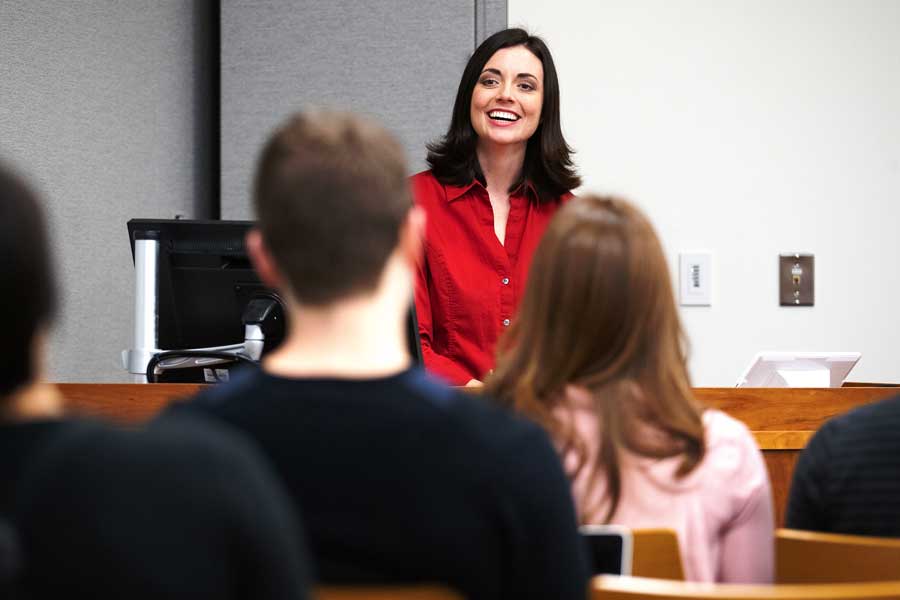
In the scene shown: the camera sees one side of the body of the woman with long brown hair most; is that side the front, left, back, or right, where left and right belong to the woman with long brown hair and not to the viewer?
back

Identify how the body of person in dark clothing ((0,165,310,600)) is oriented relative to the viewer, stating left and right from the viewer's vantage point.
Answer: facing away from the viewer

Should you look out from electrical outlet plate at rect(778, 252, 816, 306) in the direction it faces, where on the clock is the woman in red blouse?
The woman in red blouse is roughly at 1 o'clock from the electrical outlet plate.

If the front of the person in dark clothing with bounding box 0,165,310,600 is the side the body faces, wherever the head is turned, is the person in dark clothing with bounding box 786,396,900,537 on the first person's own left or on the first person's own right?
on the first person's own right

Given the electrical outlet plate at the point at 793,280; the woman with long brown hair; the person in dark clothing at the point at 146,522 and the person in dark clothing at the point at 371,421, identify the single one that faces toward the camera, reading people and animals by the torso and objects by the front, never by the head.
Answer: the electrical outlet plate

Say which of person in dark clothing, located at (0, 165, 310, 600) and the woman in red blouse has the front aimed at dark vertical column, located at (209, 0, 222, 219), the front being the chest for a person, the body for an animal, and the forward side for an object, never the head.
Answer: the person in dark clothing

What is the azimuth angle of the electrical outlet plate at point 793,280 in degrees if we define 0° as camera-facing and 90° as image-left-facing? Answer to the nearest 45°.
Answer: approximately 0°

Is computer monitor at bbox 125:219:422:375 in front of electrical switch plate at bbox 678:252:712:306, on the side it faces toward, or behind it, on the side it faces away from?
in front

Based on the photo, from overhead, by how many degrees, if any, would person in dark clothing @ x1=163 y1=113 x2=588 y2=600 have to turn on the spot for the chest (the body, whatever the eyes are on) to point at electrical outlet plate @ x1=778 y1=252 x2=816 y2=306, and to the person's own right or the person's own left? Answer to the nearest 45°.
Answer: approximately 45° to the person's own right

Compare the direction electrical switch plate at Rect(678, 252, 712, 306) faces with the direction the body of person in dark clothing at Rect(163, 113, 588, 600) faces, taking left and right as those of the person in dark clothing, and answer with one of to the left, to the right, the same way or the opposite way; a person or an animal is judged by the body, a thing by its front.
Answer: the opposite way

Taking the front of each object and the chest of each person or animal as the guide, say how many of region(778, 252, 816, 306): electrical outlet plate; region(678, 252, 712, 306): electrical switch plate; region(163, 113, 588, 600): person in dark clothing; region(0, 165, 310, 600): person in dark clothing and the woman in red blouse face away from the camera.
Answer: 2

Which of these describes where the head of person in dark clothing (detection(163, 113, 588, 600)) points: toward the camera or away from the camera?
away from the camera
